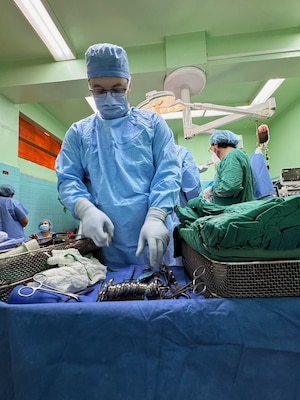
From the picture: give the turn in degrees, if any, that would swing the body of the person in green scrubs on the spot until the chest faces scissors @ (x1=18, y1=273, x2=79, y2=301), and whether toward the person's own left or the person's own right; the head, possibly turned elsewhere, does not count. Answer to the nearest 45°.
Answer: approximately 90° to the person's own left

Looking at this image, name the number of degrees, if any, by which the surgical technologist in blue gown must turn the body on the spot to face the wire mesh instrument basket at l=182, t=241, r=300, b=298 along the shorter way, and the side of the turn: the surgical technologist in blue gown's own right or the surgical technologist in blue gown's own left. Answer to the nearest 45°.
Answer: approximately 45° to the surgical technologist in blue gown's own left

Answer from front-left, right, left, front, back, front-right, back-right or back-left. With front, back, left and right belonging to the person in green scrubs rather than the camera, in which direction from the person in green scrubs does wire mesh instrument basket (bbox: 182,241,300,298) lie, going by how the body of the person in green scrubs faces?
left

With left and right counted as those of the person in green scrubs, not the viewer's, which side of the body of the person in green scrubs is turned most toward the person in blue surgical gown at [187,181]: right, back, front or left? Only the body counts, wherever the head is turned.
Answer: front

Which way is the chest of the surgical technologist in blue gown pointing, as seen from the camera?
toward the camera

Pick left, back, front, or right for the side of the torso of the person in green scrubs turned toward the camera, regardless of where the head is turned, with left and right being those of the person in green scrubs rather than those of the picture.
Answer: left

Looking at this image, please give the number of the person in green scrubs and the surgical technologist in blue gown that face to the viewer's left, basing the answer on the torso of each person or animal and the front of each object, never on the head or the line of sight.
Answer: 1

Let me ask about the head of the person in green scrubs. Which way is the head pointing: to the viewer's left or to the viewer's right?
to the viewer's left

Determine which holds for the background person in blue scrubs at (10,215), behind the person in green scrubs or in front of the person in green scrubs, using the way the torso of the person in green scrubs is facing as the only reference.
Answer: in front

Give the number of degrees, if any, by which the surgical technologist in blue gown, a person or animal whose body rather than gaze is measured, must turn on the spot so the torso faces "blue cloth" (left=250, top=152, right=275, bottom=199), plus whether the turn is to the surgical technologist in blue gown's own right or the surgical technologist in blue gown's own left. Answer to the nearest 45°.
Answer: approximately 135° to the surgical technologist in blue gown's own left

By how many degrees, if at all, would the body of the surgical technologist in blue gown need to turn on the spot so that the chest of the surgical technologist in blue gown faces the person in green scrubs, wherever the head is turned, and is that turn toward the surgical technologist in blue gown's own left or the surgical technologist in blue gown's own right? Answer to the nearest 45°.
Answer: approximately 135° to the surgical technologist in blue gown's own left
